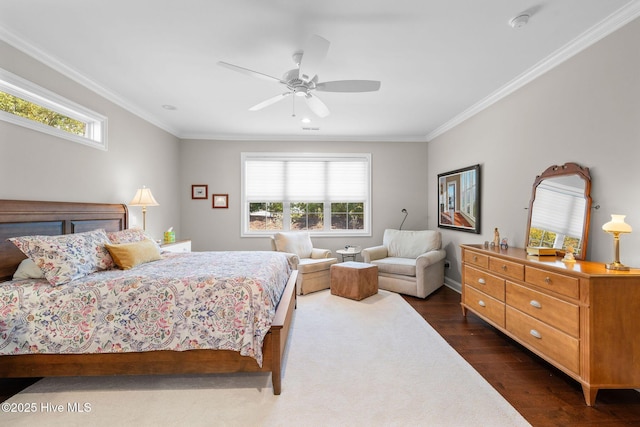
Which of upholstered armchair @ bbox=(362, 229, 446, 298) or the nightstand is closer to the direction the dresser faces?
the nightstand

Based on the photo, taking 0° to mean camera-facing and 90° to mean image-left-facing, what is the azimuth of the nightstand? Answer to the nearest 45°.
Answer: approximately 315°

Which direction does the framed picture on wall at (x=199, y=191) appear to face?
toward the camera

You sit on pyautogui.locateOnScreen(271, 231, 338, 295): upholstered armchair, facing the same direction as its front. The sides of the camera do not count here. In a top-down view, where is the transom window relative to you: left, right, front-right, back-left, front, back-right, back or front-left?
right

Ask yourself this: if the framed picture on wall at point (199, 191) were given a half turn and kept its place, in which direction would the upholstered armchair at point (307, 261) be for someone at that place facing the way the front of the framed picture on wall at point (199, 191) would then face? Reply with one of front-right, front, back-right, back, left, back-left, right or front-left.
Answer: back-right

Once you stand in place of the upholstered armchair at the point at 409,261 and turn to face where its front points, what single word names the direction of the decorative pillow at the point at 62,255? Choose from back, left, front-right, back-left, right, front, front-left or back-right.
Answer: front

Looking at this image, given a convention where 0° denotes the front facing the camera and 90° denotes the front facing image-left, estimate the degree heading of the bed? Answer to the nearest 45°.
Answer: approximately 315°

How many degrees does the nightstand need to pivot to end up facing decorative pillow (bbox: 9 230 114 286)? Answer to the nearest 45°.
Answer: approximately 45° to its right

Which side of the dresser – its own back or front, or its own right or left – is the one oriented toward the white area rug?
front

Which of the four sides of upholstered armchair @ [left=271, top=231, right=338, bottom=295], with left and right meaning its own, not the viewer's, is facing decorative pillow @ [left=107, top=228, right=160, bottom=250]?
right

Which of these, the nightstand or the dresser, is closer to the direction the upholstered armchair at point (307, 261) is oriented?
the dresser

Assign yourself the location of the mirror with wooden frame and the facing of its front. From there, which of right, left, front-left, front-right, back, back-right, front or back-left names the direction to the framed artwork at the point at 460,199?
right

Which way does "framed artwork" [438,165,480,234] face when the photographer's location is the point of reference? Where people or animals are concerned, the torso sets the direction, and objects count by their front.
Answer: facing the viewer and to the left of the viewer

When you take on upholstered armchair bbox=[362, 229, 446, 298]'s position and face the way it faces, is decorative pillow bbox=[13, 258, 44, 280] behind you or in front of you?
in front

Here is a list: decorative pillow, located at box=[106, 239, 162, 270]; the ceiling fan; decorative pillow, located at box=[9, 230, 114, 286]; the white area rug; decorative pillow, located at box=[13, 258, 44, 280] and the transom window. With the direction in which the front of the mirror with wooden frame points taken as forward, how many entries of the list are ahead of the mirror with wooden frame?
6

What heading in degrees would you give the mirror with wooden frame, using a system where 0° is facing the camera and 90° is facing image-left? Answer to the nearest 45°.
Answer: approximately 45°
